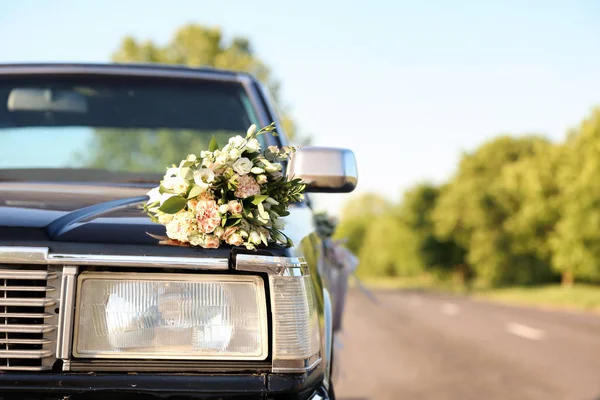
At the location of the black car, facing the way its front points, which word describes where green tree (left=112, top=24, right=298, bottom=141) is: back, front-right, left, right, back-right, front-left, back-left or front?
back

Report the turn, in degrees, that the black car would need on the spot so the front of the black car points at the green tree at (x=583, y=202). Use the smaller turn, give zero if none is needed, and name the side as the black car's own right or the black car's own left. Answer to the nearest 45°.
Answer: approximately 135° to the black car's own left

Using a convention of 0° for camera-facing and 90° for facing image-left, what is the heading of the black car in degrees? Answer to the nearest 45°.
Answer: approximately 0°
